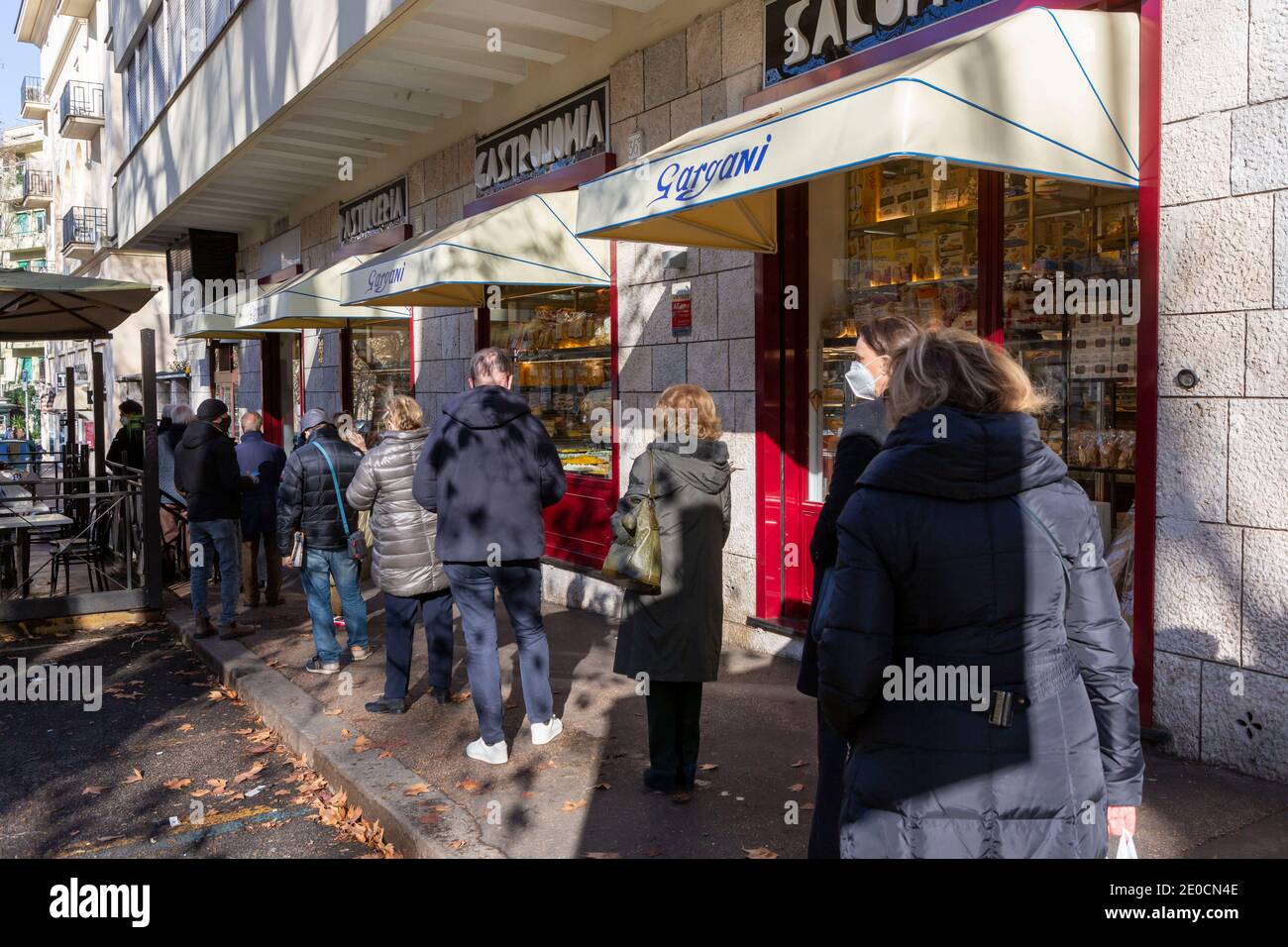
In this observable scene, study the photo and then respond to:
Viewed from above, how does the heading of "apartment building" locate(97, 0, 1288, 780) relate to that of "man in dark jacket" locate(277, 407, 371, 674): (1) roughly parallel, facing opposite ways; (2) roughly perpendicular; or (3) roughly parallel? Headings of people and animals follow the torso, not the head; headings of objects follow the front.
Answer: roughly perpendicular

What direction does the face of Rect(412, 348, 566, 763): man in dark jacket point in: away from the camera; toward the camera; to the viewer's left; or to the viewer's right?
away from the camera

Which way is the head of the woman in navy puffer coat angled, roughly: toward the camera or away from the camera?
away from the camera

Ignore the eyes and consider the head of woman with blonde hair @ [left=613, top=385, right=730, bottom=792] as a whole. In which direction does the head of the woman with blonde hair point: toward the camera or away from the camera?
away from the camera

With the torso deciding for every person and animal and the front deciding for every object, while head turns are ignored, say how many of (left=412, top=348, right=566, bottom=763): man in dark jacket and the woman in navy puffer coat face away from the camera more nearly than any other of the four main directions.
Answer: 2

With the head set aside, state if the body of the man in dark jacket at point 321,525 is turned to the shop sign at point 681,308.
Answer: no

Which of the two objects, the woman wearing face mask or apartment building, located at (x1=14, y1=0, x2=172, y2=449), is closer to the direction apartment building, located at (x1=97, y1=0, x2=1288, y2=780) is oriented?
the woman wearing face mask

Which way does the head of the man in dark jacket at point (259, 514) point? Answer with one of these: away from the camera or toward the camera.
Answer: away from the camera

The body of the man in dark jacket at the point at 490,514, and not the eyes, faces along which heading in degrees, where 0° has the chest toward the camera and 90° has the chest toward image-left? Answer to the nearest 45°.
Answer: approximately 180°

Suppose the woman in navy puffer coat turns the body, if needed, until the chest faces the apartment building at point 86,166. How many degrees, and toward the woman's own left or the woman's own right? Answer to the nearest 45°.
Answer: approximately 45° to the woman's own left

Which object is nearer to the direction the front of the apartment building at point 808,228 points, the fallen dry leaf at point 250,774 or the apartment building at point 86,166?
the fallen dry leaf

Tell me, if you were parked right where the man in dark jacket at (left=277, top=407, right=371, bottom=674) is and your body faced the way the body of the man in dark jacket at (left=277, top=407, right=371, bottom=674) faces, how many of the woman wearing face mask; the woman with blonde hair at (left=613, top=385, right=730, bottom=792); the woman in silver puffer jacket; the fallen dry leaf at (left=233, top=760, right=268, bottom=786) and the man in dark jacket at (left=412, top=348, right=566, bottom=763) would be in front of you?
0

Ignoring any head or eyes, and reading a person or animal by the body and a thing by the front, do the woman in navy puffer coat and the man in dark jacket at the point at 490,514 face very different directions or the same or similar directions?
same or similar directions

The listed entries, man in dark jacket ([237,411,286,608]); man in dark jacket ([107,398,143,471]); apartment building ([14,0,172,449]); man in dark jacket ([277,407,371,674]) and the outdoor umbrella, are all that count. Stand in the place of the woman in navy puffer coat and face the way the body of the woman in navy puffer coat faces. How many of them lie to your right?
0

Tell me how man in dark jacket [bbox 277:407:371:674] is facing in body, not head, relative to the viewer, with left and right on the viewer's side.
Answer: facing away from the viewer and to the left of the viewer

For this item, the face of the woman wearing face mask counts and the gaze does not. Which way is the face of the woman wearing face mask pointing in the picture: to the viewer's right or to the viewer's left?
to the viewer's left

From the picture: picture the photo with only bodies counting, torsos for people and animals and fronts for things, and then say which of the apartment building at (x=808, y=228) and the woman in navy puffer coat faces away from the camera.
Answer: the woman in navy puffer coat

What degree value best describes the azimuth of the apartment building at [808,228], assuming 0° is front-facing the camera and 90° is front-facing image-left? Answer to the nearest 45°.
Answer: approximately 45°

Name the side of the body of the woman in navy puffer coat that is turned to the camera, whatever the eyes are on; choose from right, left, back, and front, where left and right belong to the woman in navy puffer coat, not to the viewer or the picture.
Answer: back
